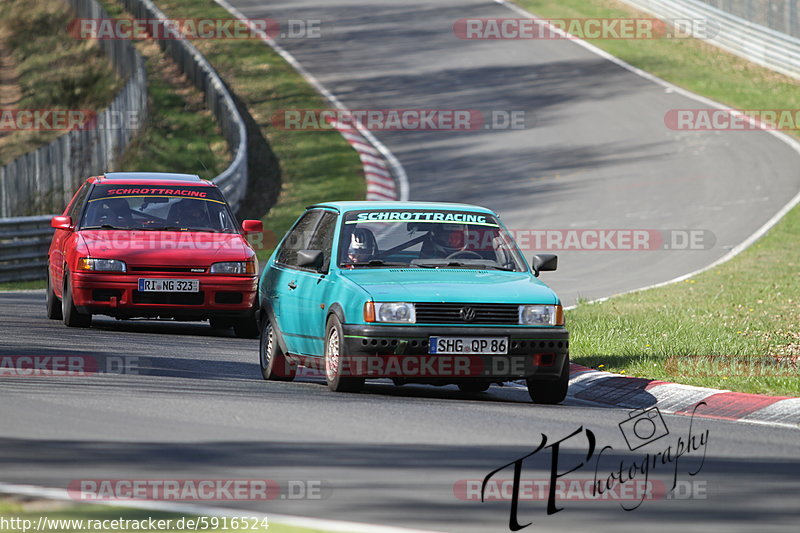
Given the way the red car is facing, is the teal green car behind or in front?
in front

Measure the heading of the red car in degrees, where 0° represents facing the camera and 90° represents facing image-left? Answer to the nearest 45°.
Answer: approximately 0°

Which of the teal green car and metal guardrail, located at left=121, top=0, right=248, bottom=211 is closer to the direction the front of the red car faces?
the teal green car

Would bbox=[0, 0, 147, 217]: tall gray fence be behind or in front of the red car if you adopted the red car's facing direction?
behind

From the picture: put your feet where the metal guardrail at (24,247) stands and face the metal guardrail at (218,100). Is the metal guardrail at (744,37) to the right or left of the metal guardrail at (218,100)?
right

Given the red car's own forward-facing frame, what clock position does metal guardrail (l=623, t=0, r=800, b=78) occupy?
The metal guardrail is roughly at 7 o'clock from the red car.

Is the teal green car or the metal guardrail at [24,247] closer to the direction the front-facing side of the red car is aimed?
the teal green car

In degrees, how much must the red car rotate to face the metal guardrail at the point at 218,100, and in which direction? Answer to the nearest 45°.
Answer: approximately 180°

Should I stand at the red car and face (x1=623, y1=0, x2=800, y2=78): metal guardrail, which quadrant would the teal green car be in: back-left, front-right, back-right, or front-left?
back-right

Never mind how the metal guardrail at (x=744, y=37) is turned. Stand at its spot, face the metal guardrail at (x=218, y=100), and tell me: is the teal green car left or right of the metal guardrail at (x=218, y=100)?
left
